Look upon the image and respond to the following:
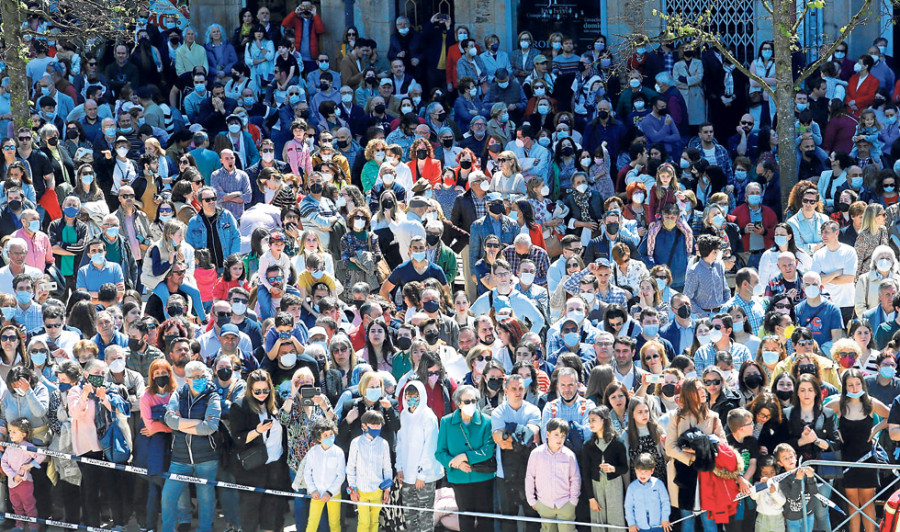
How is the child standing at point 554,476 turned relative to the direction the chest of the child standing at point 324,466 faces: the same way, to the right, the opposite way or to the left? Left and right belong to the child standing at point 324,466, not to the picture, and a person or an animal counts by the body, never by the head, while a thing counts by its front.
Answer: the same way

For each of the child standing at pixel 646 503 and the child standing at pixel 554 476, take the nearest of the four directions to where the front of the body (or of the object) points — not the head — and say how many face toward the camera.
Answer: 2

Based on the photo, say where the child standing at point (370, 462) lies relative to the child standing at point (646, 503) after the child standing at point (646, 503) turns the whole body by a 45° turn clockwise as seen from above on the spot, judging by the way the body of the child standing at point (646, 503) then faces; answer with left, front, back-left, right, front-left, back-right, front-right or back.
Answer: front-right

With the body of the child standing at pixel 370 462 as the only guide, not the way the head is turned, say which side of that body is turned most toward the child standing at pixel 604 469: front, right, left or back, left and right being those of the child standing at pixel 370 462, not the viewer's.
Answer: left

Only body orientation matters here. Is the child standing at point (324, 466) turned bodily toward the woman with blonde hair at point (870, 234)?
no

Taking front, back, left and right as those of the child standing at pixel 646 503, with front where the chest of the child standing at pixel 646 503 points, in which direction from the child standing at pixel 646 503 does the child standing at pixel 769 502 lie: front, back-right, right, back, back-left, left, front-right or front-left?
left

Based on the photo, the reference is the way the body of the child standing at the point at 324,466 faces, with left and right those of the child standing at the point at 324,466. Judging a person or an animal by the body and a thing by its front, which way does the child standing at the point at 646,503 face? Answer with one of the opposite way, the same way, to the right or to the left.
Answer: the same way

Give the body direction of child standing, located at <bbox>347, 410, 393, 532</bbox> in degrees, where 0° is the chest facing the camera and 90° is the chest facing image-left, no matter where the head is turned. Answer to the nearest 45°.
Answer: approximately 0°

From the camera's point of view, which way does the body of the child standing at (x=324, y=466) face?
toward the camera

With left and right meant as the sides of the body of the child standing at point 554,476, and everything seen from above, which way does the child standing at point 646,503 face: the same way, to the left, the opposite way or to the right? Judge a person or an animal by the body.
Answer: the same way

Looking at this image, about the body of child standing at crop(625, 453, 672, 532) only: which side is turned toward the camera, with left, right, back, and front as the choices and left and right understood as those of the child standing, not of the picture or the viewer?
front

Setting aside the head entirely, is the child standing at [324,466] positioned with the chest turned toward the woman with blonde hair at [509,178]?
no

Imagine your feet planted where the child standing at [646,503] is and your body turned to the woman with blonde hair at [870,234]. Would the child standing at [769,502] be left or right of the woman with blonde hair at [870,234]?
right

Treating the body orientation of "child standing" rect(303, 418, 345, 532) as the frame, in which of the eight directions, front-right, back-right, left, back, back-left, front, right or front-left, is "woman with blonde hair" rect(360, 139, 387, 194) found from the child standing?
back

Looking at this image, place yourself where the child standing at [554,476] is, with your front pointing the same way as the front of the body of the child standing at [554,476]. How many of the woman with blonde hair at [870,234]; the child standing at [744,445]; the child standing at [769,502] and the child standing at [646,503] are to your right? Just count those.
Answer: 0
